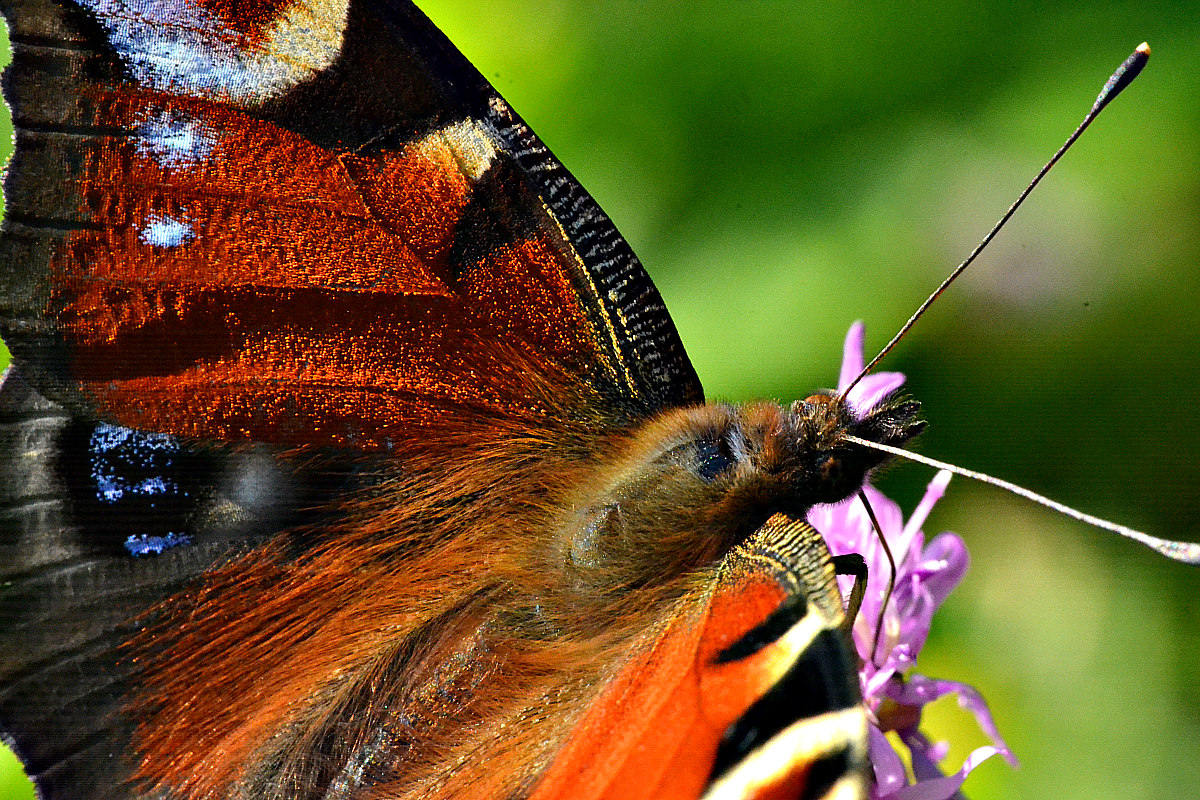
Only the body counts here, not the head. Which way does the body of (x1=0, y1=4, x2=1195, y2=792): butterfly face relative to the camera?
to the viewer's right
